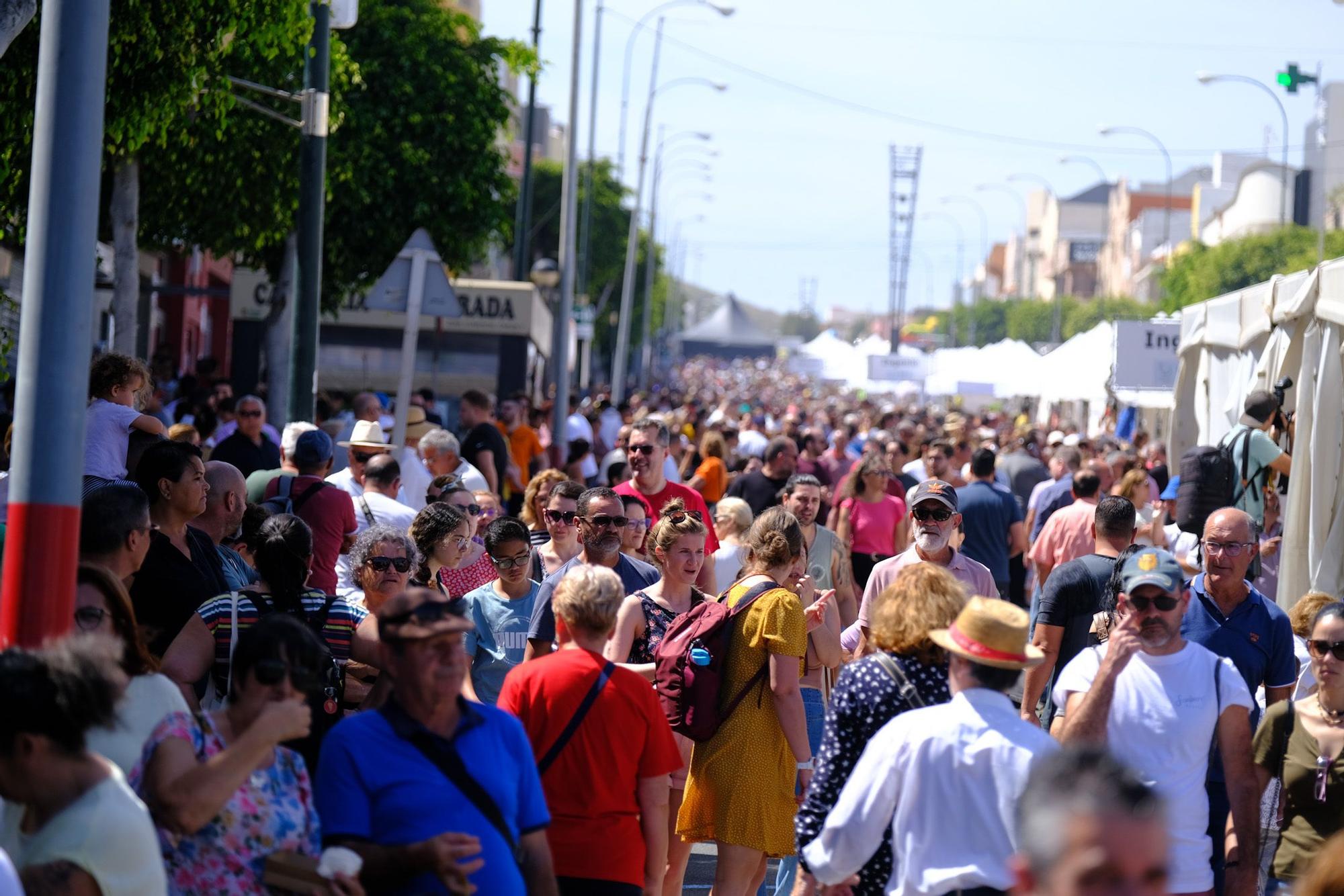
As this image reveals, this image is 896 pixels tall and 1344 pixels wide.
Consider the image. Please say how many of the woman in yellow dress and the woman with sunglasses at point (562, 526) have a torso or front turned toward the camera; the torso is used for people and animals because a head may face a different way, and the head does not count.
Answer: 1

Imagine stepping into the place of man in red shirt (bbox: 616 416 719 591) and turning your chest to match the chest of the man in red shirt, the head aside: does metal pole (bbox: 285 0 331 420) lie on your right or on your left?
on your right

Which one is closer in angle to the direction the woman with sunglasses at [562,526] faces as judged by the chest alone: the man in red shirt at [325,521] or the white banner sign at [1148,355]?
the man in red shirt

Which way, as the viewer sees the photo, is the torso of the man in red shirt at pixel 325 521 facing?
away from the camera

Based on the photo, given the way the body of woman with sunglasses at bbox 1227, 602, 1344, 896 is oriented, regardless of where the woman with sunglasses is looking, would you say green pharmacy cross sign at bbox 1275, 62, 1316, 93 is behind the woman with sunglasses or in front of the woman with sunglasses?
behind

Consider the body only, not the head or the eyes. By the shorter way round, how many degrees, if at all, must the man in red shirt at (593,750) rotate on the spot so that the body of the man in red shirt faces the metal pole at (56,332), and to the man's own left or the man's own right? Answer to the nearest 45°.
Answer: approximately 135° to the man's own left

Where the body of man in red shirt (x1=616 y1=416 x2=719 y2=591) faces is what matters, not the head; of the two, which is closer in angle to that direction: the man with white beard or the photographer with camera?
the man with white beard

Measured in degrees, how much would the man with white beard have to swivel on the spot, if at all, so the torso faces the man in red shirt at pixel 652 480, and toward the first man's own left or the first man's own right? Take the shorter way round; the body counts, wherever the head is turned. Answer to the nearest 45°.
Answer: approximately 135° to the first man's own right

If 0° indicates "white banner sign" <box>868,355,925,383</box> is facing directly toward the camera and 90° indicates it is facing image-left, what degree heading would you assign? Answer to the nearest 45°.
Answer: approximately 0°

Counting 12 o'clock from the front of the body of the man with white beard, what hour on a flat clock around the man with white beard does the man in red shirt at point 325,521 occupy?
The man in red shirt is roughly at 3 o'clock from the man with white beard.

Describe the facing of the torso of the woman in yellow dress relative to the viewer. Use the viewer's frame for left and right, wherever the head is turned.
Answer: facing away from the viewer and to the right of the viewer

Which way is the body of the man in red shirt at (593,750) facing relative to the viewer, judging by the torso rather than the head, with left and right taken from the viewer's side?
facing away from the viewer
